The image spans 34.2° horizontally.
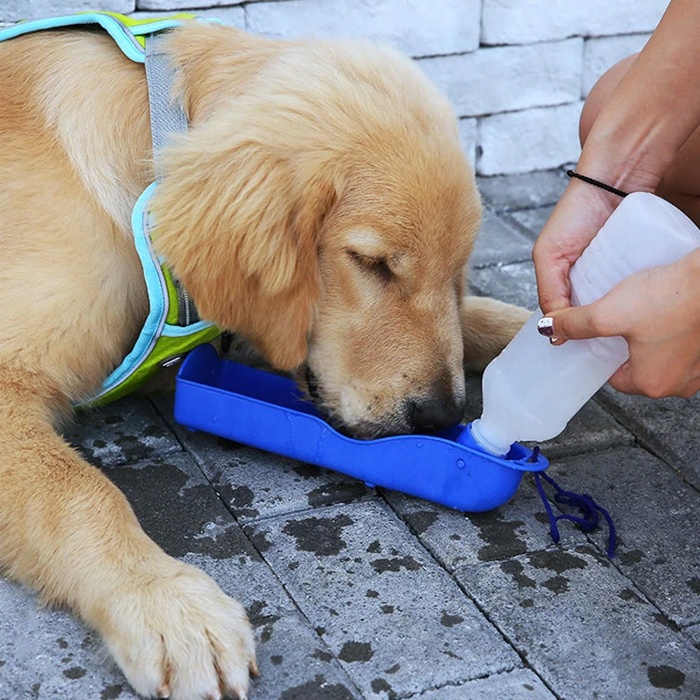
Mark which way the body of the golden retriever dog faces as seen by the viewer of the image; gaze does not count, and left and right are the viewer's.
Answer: facing the viewer and to the right of the viewer
